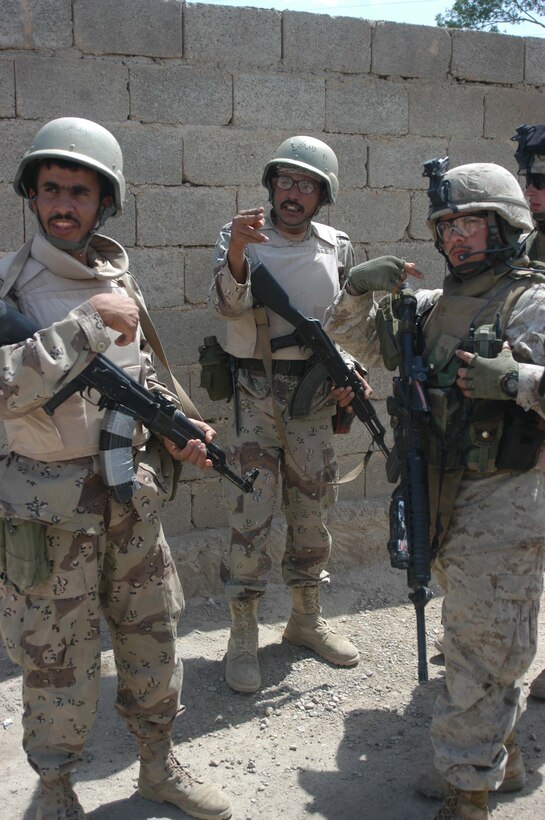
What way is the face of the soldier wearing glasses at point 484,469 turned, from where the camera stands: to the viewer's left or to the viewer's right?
to the viewer's left

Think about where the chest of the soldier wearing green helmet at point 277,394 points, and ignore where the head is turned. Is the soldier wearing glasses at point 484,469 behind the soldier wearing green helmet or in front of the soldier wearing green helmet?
in front

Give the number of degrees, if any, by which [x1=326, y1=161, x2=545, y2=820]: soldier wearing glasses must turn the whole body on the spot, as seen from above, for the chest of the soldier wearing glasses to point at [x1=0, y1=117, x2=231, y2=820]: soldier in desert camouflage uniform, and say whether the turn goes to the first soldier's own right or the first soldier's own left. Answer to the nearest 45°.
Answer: approximately 45° to the first soldier's own right

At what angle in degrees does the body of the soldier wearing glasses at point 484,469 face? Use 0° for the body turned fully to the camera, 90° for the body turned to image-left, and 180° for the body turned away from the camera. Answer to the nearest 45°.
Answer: approximately 45°

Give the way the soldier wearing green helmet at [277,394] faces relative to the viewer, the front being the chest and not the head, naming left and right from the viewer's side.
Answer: facing the viewer

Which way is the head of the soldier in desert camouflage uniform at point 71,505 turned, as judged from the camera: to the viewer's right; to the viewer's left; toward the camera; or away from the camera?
toward the camera

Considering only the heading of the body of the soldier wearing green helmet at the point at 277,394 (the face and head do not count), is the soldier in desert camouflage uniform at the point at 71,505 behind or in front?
in front

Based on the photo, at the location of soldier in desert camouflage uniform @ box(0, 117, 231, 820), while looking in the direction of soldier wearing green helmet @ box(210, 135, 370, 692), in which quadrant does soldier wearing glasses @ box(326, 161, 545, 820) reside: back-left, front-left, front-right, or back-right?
front-right

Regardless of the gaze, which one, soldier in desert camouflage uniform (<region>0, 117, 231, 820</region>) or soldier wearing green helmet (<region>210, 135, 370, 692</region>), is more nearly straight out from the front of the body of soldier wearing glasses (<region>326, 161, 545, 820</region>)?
the soldier in desert camouflage uniform
